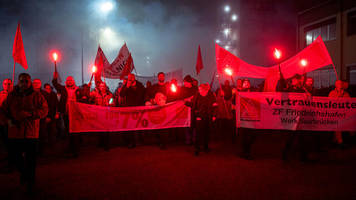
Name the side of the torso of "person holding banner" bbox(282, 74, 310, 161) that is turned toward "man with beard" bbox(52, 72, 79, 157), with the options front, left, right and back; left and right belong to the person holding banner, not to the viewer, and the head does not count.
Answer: right

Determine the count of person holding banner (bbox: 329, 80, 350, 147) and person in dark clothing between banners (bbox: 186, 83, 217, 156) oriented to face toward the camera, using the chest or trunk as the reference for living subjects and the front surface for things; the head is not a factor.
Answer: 2

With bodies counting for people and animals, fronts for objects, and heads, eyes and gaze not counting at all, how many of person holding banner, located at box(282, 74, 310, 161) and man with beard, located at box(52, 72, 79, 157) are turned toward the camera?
2

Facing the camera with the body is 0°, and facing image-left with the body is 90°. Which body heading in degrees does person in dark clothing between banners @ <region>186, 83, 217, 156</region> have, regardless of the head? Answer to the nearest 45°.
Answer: approximately 0°

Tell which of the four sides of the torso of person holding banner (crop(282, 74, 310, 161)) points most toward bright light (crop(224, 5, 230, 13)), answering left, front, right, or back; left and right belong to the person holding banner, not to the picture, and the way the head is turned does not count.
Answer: back

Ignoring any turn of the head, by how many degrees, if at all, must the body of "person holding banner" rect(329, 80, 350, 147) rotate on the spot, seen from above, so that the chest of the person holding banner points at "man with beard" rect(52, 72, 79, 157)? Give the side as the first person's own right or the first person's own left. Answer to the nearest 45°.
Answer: approximately 45° to the first person's own right

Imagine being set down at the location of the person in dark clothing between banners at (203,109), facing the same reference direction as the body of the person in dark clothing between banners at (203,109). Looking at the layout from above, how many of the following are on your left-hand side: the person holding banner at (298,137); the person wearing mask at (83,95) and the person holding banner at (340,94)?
2

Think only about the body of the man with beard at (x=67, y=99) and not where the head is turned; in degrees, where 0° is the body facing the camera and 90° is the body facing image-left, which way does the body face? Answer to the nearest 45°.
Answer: approximately 0°
